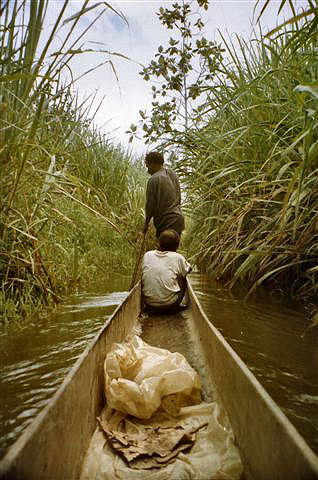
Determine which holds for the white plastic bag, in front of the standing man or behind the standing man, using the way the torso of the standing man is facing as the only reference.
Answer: behind

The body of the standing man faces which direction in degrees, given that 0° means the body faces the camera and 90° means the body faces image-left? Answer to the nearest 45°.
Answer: approximately 135°

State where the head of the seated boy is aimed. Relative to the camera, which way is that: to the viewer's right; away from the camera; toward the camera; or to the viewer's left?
away from the camera

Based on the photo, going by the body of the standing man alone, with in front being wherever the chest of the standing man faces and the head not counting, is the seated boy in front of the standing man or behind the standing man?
behind
